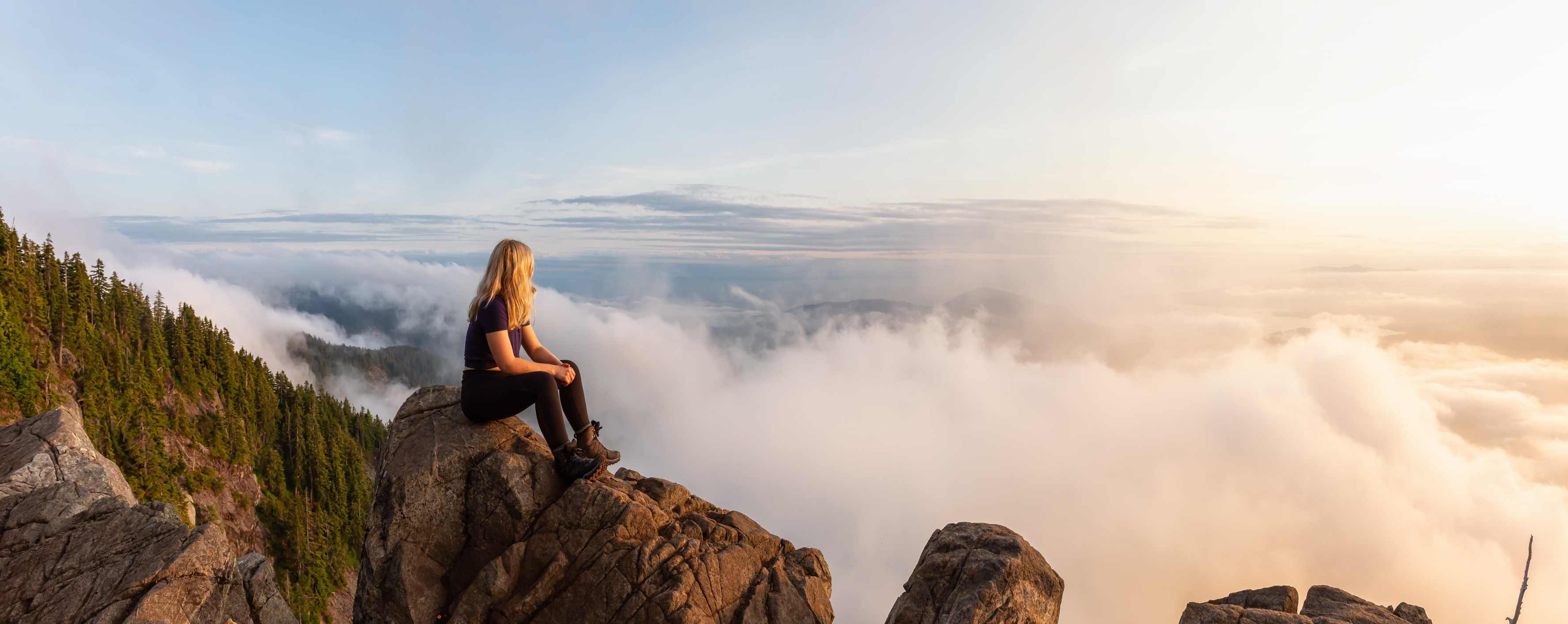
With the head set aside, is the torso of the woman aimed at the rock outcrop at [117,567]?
no

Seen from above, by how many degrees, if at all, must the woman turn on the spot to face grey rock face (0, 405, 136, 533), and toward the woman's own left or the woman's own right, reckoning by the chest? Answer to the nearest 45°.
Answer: approximately 135° to the woman's own left

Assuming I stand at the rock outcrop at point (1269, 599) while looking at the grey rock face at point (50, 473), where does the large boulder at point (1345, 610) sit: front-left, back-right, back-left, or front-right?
back-left

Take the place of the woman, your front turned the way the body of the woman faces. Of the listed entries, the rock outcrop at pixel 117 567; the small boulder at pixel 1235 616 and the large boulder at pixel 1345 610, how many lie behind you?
1

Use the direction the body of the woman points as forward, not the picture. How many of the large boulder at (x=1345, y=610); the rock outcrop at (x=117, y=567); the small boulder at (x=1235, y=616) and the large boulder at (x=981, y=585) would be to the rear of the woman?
1

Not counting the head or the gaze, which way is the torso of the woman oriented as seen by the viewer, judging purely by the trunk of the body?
to the viewer's right

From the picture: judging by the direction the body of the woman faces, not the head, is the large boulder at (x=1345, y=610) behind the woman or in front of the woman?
in front

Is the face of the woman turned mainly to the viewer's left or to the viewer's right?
to the viewer's right
